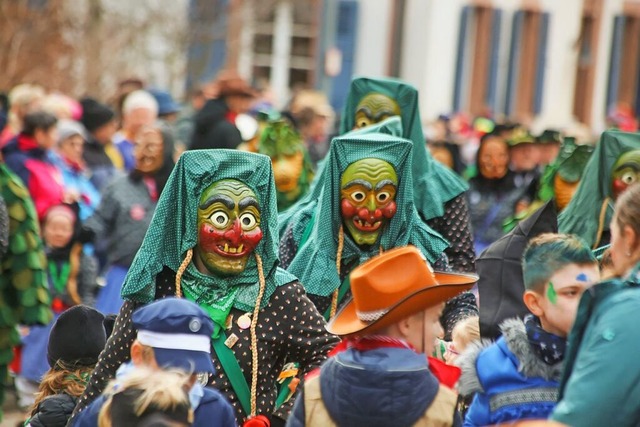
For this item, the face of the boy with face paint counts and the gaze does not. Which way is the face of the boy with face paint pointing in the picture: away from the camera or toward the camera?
toward the camera

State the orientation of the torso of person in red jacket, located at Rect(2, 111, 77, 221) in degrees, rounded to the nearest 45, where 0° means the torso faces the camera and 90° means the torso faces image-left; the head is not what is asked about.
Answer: approximately 270°
